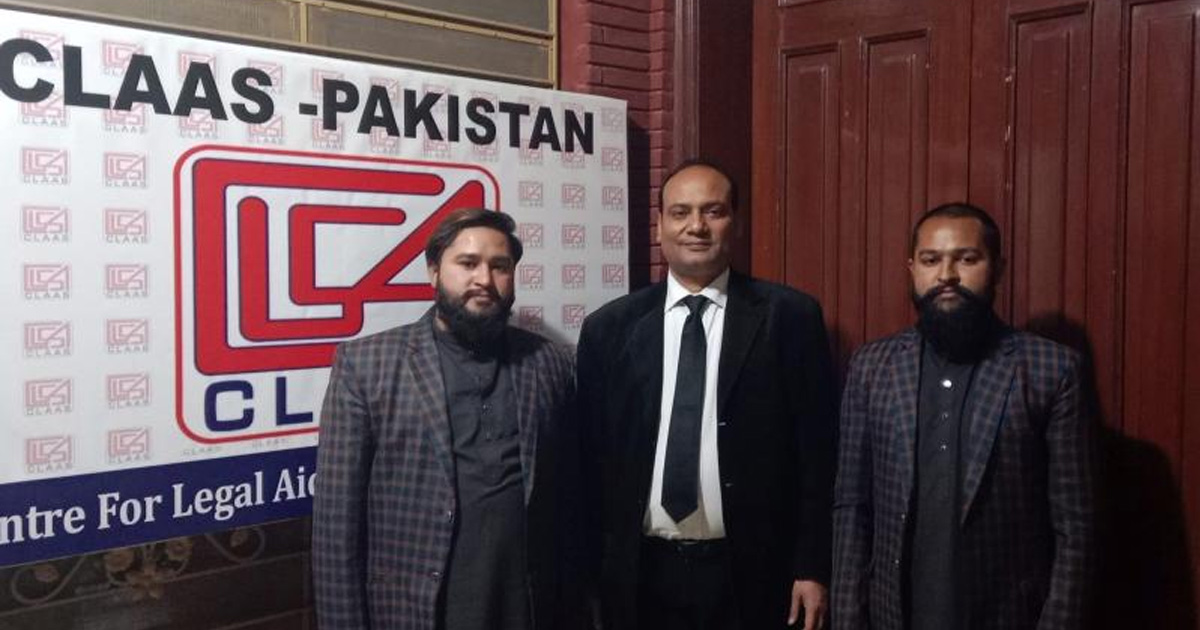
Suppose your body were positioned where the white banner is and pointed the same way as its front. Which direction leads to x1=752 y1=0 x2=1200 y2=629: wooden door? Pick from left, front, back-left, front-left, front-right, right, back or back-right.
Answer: front-left

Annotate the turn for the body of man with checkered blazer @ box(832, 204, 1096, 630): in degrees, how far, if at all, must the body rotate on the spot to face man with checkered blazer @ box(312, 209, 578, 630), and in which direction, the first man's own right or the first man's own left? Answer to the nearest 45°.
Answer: approximately 90° to the first man's own right

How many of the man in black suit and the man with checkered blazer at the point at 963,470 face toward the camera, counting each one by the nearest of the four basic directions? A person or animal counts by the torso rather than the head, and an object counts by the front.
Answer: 2

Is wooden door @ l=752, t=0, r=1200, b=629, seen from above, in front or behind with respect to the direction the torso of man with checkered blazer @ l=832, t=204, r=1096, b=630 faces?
behind

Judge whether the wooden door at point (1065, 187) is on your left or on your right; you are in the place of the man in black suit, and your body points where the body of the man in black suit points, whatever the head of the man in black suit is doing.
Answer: on your left

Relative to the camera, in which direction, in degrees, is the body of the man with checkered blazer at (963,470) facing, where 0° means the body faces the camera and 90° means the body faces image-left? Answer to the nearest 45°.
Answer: approximately 0°

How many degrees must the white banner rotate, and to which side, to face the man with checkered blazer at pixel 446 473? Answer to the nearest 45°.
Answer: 0° — it already faces them

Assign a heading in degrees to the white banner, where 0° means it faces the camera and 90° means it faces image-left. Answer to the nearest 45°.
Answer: approximately 315°

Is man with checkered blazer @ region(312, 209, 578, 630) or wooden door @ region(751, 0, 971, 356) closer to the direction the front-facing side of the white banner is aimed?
the man with checkered blazer
